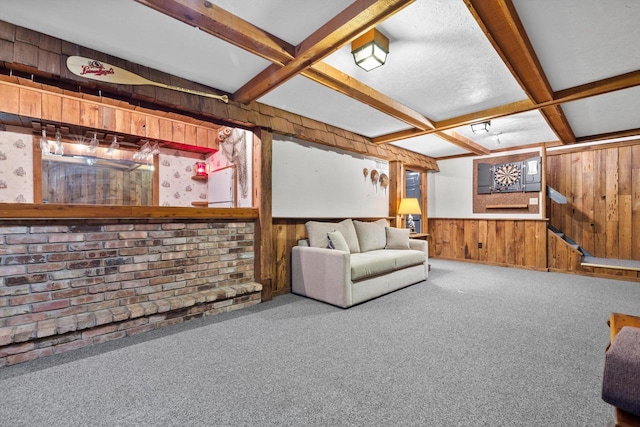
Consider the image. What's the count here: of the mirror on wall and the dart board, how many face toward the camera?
2

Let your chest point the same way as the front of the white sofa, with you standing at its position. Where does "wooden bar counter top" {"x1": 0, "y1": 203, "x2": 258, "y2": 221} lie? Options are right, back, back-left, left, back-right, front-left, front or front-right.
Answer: right

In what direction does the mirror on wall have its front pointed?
toward the camera

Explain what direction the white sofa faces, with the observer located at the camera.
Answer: facing the viewer and to the right of the viewer

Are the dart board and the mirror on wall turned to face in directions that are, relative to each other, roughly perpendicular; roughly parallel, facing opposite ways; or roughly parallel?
roughly perpendicular

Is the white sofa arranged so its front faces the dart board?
no

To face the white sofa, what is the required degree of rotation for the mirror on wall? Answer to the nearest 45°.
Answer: approximately 45° to its left

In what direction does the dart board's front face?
toward the camera

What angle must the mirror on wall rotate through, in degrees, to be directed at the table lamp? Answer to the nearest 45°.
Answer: approximately 45° to its left

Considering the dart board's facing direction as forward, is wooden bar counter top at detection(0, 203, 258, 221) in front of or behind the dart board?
in front

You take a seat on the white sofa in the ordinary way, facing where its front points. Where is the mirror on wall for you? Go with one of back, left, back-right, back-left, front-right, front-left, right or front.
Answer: back-right

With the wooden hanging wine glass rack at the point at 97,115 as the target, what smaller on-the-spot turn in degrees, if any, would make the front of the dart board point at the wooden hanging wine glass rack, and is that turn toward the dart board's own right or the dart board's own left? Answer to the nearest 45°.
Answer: approximately 45° to the dart board's own right

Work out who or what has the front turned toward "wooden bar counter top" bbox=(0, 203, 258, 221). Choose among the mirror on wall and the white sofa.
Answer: the mirror on wall

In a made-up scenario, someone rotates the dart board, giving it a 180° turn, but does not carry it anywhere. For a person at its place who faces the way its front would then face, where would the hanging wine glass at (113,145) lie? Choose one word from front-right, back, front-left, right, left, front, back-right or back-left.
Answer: back-left

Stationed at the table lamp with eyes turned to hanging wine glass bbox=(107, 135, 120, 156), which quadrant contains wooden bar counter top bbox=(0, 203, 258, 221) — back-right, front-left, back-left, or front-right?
front-left
